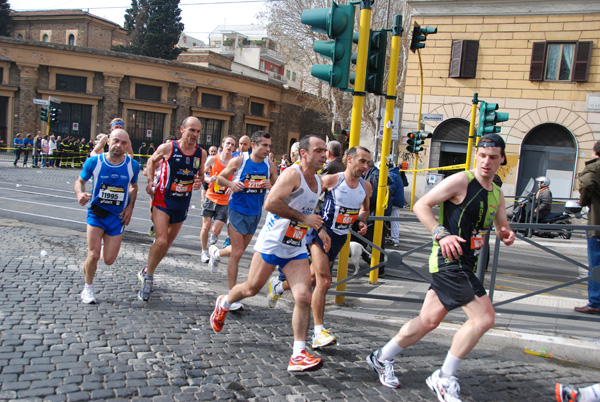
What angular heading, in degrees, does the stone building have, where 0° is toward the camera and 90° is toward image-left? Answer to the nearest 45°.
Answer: approximately 315°

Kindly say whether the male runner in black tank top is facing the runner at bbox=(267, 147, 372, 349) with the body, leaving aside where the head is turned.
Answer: no

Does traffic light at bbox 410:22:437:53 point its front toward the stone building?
no

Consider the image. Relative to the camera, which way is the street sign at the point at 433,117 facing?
toward the camera

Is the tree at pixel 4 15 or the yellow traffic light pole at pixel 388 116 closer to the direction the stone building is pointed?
the yellow traffic light pole

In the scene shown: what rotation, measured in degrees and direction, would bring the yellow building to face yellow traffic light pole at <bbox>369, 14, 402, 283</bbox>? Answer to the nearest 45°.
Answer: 0° — it already faces it

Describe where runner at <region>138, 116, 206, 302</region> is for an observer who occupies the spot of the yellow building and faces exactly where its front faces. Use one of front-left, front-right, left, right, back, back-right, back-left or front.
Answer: front

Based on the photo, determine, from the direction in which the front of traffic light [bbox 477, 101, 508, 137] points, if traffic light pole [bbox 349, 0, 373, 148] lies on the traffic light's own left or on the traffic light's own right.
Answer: on the traffic light's own right
